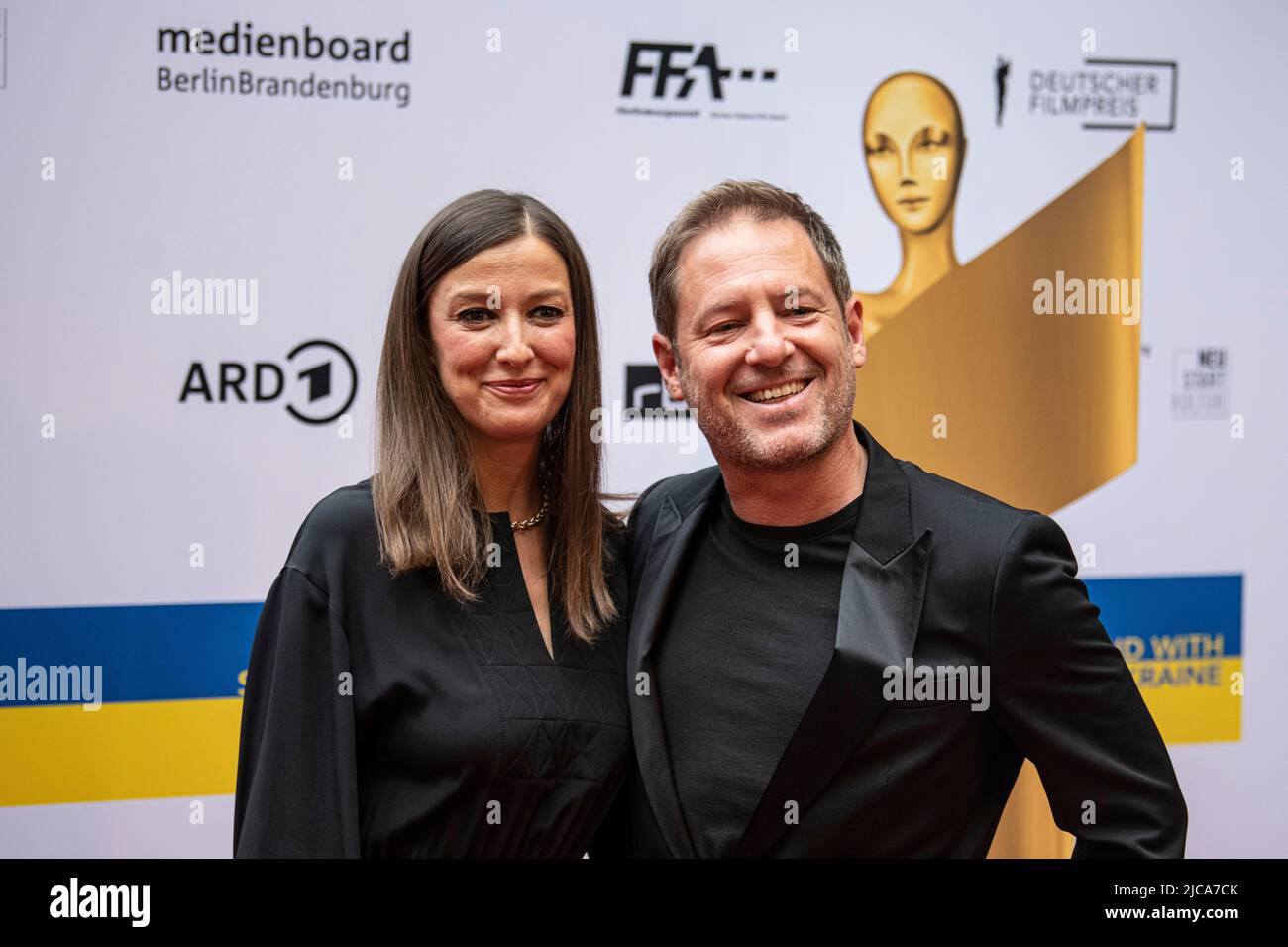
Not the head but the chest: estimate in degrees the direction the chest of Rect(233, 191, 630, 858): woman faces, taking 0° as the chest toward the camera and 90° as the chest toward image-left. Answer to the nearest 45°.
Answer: approximately 315°

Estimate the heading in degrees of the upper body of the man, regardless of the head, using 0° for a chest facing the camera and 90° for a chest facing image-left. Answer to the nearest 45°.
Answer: approximately 45°
